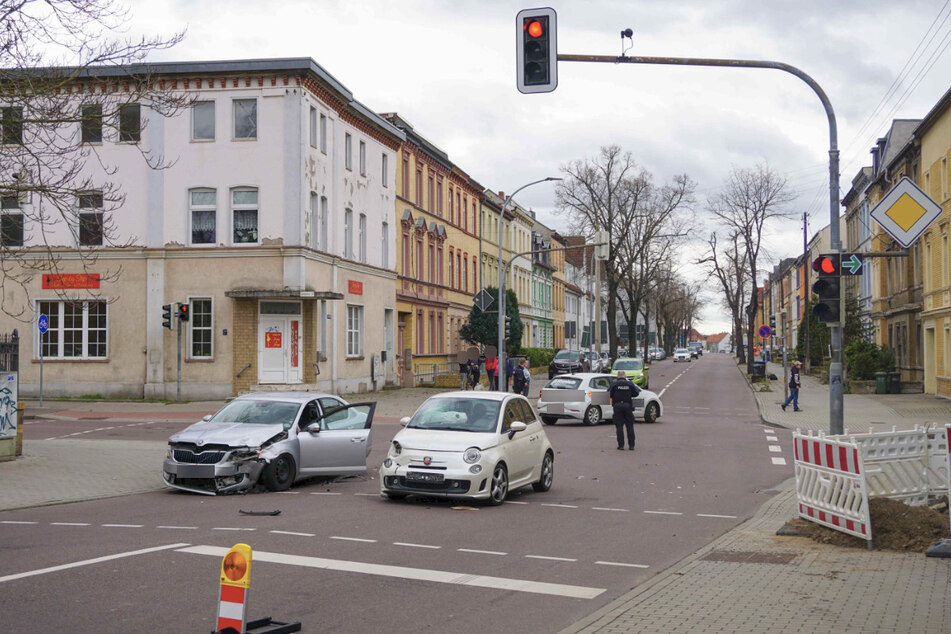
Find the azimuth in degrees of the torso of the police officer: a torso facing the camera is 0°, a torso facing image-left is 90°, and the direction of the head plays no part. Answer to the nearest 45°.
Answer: approximately 180°

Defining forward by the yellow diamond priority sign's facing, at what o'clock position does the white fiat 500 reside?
The white fiat 500 is roughly at 3 o'clock from the yellow diamond priority sign.

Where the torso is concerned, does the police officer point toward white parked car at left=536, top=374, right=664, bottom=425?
yes

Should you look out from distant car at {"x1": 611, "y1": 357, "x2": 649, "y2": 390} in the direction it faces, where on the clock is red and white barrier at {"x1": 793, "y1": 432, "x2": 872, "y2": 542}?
The red and white barrier is roughly at 12 o'clock from the distant car.

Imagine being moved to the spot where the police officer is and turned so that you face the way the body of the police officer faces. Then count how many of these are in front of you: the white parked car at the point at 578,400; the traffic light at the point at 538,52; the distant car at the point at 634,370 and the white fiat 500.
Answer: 2

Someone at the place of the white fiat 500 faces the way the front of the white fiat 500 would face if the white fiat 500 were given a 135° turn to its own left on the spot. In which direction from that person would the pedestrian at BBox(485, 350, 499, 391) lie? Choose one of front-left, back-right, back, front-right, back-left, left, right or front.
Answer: left

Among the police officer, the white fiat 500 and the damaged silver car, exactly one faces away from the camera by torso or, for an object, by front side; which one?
the police officer

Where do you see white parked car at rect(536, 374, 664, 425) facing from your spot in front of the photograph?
facing away from the viewer and to the right of the viewer
